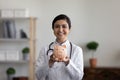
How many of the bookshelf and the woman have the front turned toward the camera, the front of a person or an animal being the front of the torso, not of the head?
2

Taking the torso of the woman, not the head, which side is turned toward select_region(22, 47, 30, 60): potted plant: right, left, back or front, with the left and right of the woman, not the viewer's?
back

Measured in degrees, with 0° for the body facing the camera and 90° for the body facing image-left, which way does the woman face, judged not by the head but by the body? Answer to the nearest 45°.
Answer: approximately 0°

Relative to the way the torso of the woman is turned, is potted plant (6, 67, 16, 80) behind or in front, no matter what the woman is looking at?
behind

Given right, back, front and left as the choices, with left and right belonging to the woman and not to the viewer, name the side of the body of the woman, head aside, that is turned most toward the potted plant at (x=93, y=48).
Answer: back

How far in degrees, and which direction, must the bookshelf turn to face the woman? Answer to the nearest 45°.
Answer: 0° — it already faces them
